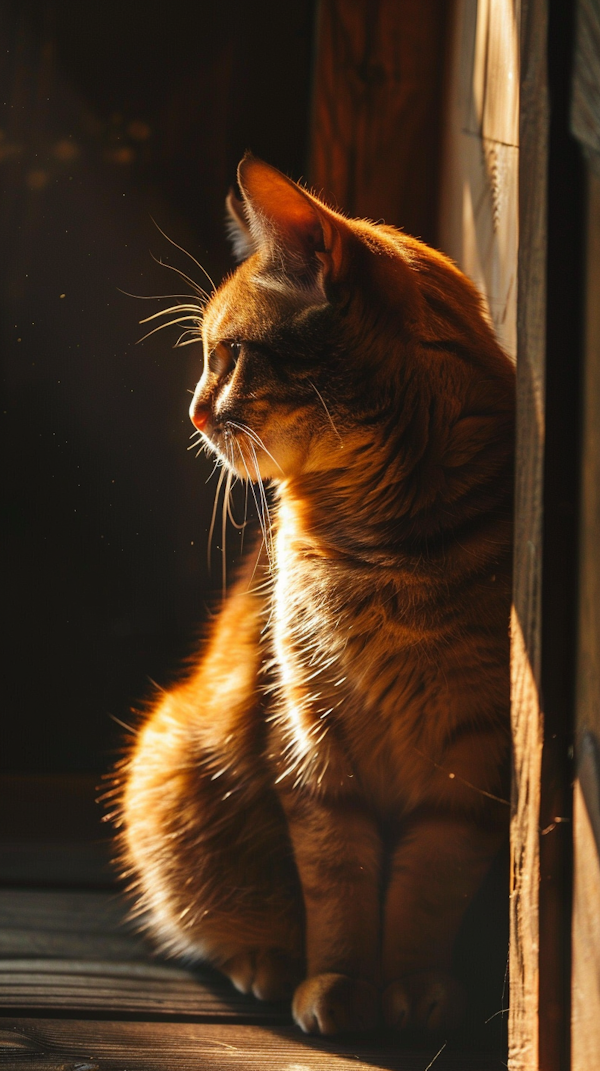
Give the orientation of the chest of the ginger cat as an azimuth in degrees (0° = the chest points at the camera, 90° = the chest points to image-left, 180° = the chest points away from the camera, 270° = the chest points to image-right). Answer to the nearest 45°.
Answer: approximately 315°
